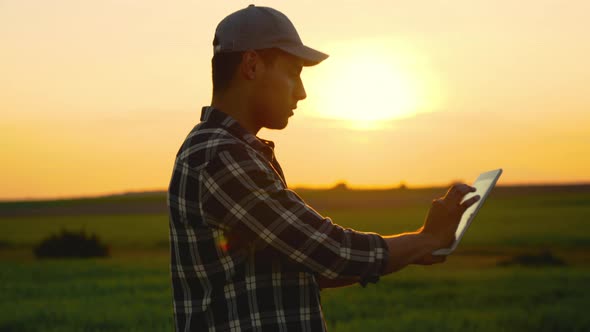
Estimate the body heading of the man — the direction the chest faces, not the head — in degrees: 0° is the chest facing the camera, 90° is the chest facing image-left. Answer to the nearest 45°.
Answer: approximately 270°

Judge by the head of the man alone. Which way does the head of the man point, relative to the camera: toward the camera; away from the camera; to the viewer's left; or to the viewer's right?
to the viewer's right

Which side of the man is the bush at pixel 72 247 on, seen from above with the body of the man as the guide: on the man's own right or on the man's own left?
on the man's own left
